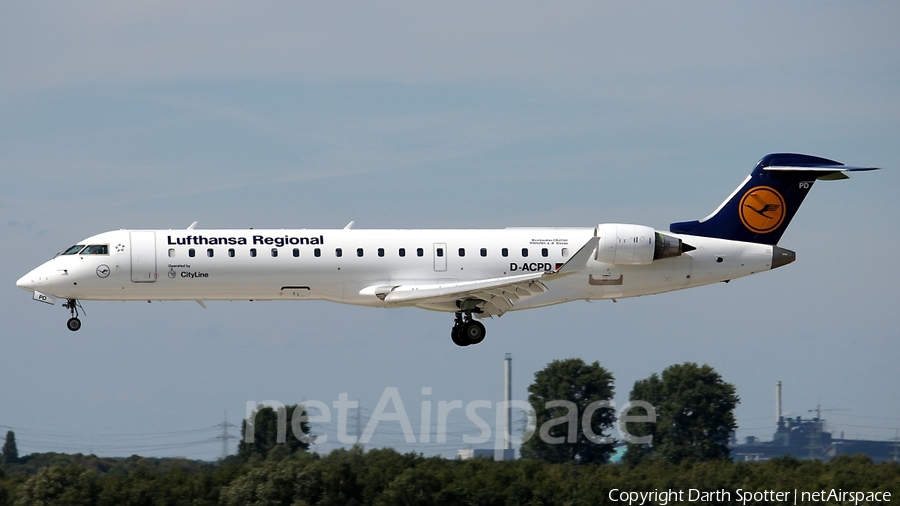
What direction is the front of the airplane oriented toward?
to the viewer's left
